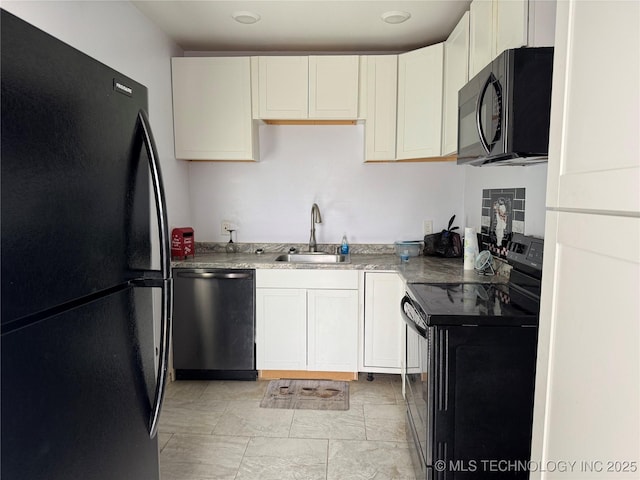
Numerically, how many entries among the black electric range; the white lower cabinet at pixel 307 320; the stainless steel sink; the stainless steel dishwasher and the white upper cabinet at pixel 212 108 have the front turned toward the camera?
4

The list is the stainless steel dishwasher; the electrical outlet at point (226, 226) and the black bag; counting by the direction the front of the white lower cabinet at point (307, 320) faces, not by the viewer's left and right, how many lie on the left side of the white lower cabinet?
1

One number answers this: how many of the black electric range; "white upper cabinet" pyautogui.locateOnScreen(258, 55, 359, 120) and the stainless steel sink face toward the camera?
2

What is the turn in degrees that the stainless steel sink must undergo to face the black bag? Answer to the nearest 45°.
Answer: approximately 90° to its left

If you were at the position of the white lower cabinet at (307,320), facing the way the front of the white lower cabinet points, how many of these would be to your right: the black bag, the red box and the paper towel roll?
1

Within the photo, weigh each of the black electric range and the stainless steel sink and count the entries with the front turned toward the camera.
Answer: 1

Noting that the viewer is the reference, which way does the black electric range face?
facing to the left of the viewer

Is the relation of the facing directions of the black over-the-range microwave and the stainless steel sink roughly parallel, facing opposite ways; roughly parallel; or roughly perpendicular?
roughly perpendicular

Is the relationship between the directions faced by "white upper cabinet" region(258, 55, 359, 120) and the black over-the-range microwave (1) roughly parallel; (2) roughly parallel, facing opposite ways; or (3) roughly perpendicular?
roughly perpendicular
